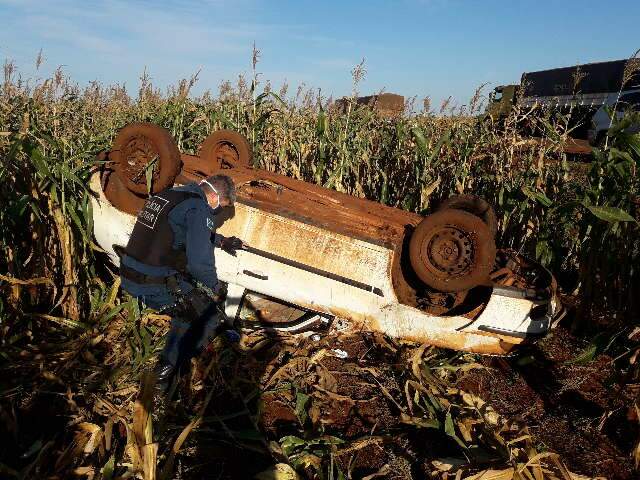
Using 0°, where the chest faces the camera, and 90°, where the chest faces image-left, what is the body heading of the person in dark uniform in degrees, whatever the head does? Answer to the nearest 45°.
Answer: approximately 225°

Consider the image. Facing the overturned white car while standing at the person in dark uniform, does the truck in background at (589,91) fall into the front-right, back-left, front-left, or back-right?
front-left

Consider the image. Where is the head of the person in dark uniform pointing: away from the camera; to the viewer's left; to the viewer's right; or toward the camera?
to the viewer's right

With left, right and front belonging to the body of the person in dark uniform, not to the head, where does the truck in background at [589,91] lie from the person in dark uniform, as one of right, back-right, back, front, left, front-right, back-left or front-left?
front

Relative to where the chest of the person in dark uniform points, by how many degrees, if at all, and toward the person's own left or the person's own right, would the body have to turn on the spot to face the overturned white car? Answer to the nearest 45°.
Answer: approximately 45° to the person's own right
